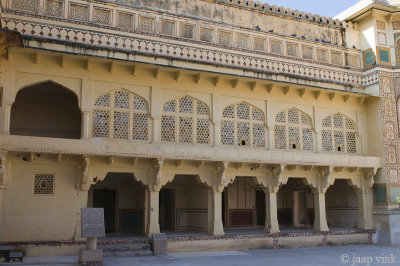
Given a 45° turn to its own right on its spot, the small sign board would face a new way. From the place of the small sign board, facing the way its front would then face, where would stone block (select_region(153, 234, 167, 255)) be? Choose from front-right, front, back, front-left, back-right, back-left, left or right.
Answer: back

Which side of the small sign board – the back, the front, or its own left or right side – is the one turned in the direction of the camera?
front
